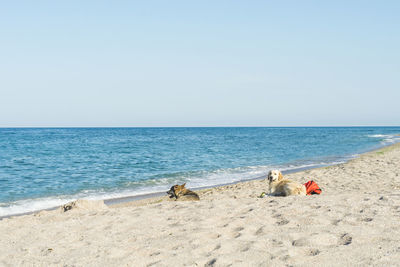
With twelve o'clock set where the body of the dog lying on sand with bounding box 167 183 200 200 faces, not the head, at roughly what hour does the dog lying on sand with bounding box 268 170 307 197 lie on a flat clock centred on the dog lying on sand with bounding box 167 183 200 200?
the dog lying on sand with bounding box 268 170 307 197 is roughly at 7 o'clock from the dog lying on sand with bounding box 167 183 200 200.

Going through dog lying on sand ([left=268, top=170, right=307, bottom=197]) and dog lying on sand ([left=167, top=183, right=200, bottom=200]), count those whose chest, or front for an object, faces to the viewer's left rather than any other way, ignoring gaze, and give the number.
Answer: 2

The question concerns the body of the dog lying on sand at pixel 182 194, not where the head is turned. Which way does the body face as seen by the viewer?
to the viewer's left

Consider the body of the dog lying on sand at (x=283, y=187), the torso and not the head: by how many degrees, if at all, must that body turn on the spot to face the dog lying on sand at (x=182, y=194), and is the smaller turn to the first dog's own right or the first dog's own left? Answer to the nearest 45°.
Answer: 0° — it already faces it

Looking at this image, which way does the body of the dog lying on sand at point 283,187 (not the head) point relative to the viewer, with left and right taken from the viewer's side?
facing to the left of the viewer
